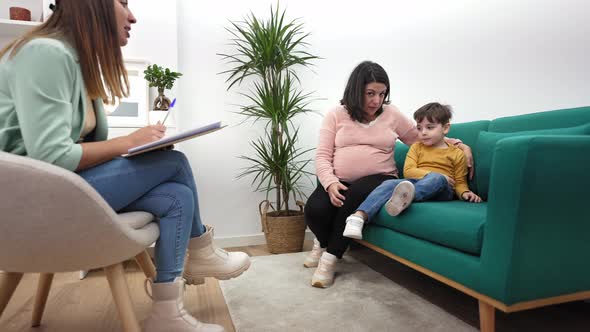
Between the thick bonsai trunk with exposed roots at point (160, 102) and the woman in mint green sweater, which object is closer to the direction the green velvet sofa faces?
the woman in mint green sweater

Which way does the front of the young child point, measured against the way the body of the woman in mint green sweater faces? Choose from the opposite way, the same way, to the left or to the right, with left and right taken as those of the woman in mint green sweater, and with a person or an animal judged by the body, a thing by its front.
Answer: the opposite way

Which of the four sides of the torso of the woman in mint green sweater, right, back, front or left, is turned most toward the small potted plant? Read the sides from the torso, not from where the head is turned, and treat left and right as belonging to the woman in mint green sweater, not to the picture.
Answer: left

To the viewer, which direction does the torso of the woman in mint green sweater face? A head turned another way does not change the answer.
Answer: to the viewer's right

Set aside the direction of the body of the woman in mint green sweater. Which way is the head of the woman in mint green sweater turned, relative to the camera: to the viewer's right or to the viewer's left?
to the viewer's right

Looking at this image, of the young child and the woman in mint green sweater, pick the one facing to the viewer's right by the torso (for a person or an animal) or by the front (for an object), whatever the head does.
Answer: the woman in mint green sweater

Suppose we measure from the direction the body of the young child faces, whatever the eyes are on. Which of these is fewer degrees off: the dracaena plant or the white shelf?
the white shelf

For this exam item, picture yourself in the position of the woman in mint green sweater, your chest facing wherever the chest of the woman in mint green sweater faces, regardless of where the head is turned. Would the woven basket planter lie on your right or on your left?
on your left

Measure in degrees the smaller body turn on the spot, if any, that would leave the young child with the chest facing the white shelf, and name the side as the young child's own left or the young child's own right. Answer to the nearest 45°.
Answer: approximately 45° to the young child's own right

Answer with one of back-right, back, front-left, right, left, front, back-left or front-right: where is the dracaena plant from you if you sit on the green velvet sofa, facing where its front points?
right

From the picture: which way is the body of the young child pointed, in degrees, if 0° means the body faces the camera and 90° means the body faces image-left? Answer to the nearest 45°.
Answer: approximately 45°

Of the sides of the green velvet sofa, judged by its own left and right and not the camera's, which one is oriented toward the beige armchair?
front

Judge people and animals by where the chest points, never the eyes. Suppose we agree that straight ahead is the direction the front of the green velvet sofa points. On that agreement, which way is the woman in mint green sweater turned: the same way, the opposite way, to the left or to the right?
the opposite way

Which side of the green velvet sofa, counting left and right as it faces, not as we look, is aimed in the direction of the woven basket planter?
right
